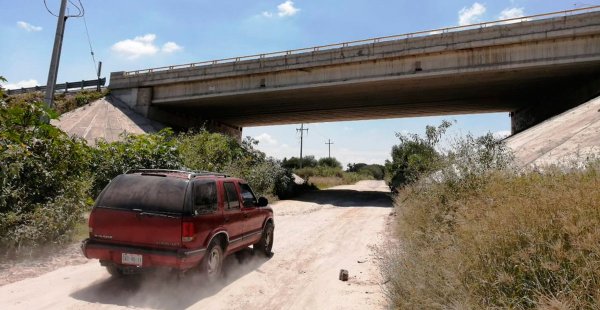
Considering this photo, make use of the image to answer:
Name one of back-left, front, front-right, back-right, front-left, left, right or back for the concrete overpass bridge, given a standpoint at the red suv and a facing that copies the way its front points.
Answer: front

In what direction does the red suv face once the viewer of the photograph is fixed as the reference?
facing away from the viewer and to the right of the viewer

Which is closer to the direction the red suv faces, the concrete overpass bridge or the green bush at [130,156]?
the concrete overpass bridge

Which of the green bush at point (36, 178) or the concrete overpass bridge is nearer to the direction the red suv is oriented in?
the concrete overpass bridge

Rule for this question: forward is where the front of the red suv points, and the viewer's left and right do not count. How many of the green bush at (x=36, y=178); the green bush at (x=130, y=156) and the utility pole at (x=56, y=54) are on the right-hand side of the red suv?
0

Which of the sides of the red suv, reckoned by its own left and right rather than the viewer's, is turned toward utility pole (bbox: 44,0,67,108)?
left

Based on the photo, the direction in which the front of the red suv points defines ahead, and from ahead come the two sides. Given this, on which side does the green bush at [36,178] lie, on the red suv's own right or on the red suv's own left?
on the red suv's own left

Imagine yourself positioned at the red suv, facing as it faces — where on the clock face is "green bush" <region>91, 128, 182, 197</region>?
The green bush is roughly at 10 o'clock from the red suv.

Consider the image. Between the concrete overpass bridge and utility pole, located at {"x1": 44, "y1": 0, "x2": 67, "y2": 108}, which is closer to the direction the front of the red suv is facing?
the concrete overpass bridge
